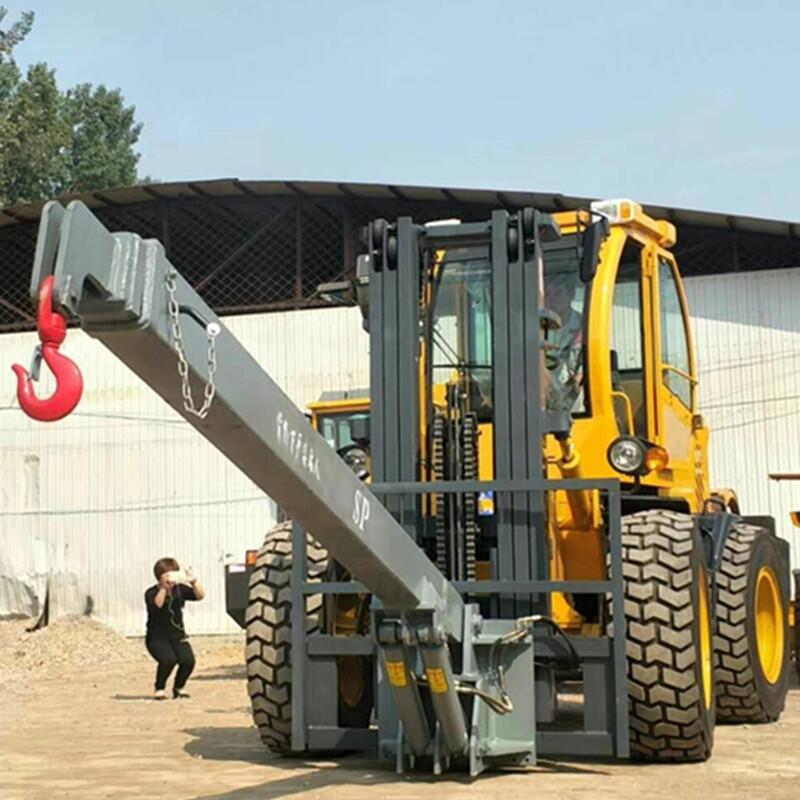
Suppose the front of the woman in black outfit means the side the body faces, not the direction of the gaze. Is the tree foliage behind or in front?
behind

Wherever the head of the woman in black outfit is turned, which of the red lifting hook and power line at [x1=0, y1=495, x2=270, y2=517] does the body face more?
the red lifting hook

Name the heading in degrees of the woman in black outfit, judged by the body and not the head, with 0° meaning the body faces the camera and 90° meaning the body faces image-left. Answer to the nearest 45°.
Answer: approximately 315°

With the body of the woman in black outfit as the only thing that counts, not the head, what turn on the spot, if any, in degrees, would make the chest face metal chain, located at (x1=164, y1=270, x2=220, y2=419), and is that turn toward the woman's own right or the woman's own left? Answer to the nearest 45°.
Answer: approximately 45° to the woman's own right

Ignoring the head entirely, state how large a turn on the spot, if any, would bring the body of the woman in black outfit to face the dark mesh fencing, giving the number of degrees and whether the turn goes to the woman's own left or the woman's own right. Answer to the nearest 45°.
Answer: approximately 135° to the woman's own left

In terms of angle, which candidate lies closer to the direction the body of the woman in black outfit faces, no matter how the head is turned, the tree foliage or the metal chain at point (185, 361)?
the metal chain
